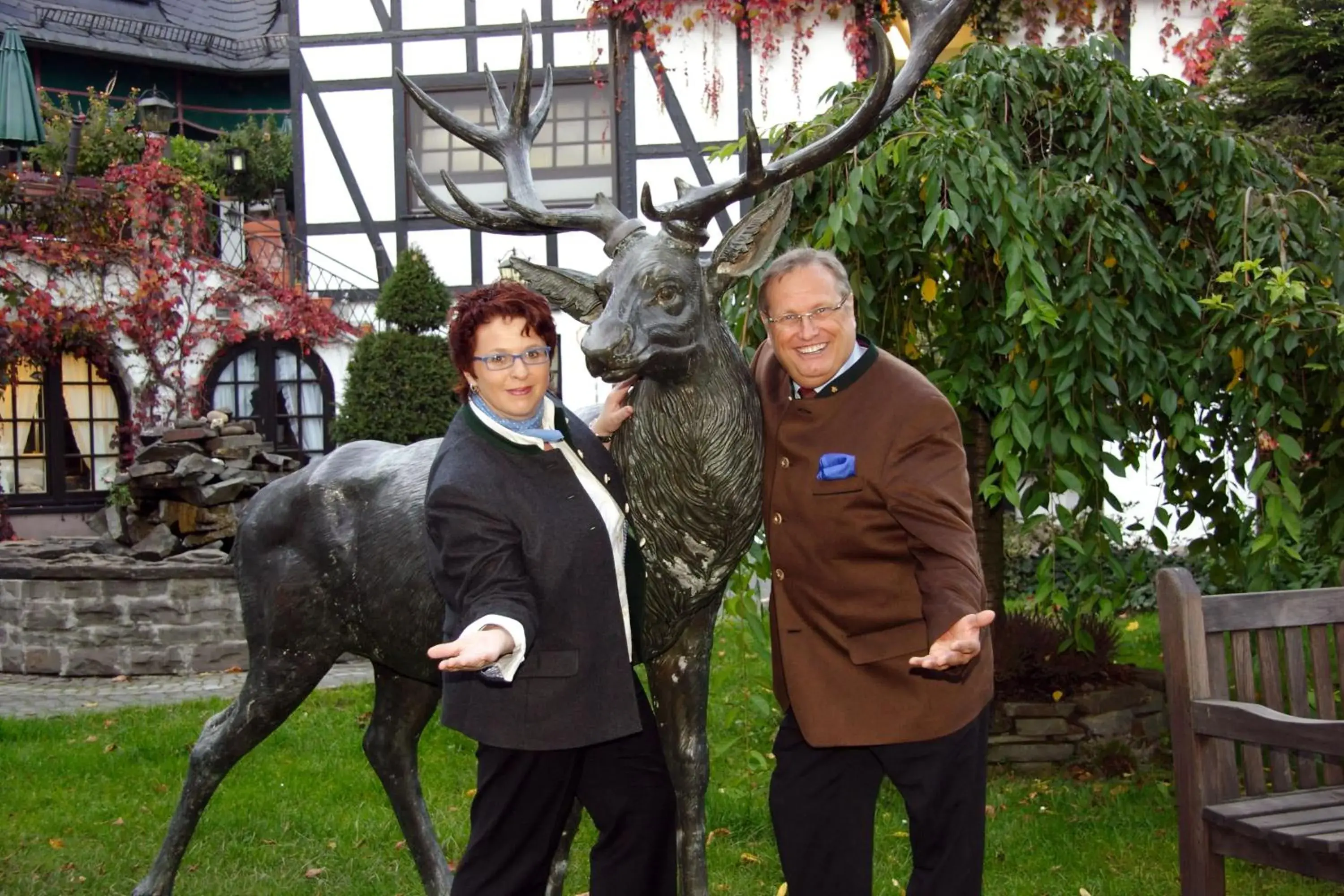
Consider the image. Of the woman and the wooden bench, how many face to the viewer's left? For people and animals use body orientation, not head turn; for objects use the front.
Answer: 0

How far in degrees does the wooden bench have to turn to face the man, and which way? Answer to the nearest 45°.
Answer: approximately 90° to its right

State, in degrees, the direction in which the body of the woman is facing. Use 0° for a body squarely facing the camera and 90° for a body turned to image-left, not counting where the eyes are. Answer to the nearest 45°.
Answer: approximately 315°

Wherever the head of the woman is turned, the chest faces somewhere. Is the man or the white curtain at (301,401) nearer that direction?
the man

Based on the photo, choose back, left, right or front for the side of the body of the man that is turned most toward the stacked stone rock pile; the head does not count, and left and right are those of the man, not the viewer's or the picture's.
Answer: right

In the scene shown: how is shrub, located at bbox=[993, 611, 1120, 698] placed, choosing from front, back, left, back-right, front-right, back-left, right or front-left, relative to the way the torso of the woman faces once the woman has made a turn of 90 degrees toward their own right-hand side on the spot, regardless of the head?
back
